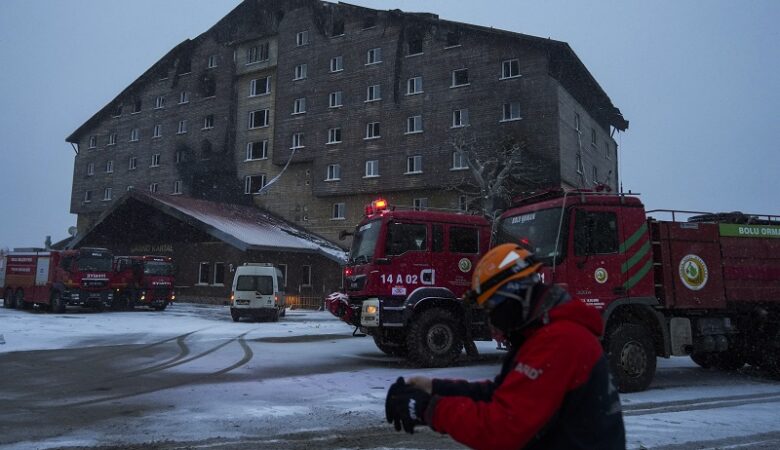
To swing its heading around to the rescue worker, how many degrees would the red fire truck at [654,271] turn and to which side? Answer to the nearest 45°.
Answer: approximately 45° to its left

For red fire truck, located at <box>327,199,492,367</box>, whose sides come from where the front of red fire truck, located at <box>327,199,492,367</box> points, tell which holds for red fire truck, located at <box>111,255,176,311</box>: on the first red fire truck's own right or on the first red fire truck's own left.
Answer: on the first red fire truck's own right

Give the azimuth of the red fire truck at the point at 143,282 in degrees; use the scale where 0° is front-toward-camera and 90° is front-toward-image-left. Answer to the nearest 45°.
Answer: approximately 315°

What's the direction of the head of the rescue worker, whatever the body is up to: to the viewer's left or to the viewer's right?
to the viewer's left
